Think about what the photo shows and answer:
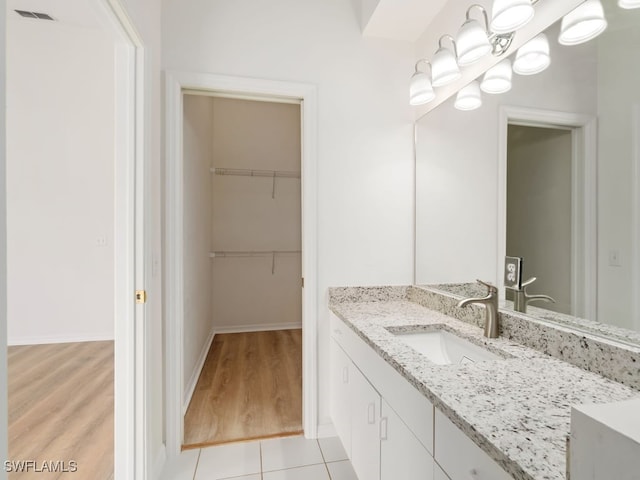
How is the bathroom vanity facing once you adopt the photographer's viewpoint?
facing the viewer and to the left of the viewer

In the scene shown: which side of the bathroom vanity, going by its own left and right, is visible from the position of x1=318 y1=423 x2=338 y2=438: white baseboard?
right
